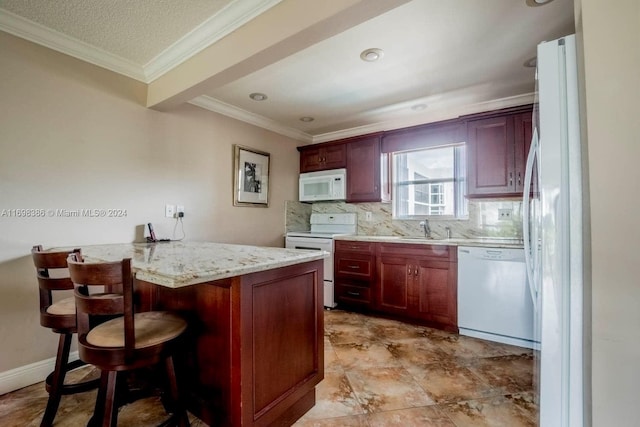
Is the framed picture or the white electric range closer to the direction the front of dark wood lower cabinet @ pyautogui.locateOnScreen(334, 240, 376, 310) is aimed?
the framed picture

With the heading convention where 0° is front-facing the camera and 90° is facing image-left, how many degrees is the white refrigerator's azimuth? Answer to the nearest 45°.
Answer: approximately 90°

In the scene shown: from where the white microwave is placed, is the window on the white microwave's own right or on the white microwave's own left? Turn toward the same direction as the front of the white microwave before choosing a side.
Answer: on the white microwave's own left

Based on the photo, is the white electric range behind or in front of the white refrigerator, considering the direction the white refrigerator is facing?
in front

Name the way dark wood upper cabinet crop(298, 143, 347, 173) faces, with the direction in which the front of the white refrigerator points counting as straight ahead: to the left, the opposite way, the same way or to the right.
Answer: to the left

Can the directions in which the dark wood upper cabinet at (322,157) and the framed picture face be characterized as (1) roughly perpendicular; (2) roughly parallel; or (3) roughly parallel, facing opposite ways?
roughly perpendicular

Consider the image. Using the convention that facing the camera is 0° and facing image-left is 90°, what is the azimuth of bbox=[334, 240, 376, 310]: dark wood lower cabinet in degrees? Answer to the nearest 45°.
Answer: approximately 45°

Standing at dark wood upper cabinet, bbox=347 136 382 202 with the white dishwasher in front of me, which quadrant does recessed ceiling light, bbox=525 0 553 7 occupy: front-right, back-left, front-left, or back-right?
front-right

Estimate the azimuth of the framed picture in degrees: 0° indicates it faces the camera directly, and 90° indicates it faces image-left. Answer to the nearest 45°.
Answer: approximately 315°

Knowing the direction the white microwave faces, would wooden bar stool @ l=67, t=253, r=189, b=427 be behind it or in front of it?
in front

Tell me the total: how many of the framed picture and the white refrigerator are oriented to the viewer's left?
1

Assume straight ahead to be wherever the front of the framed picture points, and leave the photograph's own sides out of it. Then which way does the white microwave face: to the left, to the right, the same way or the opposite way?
to the right

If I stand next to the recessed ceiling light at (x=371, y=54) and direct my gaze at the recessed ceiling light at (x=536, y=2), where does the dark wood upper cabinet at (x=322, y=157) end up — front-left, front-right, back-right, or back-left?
back-left

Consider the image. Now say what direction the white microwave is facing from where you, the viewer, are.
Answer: facing the viewer and to the left of the viewer

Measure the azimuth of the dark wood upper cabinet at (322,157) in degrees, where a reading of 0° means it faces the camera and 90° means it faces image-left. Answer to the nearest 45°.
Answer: approximately 45°

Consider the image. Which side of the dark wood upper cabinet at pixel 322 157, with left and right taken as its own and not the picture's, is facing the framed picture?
front

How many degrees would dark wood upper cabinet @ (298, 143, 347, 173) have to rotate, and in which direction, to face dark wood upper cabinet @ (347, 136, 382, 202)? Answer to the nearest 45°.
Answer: approximately 90° to its left

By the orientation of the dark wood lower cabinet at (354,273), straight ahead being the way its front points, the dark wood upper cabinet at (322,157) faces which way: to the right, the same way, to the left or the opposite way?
the same way
